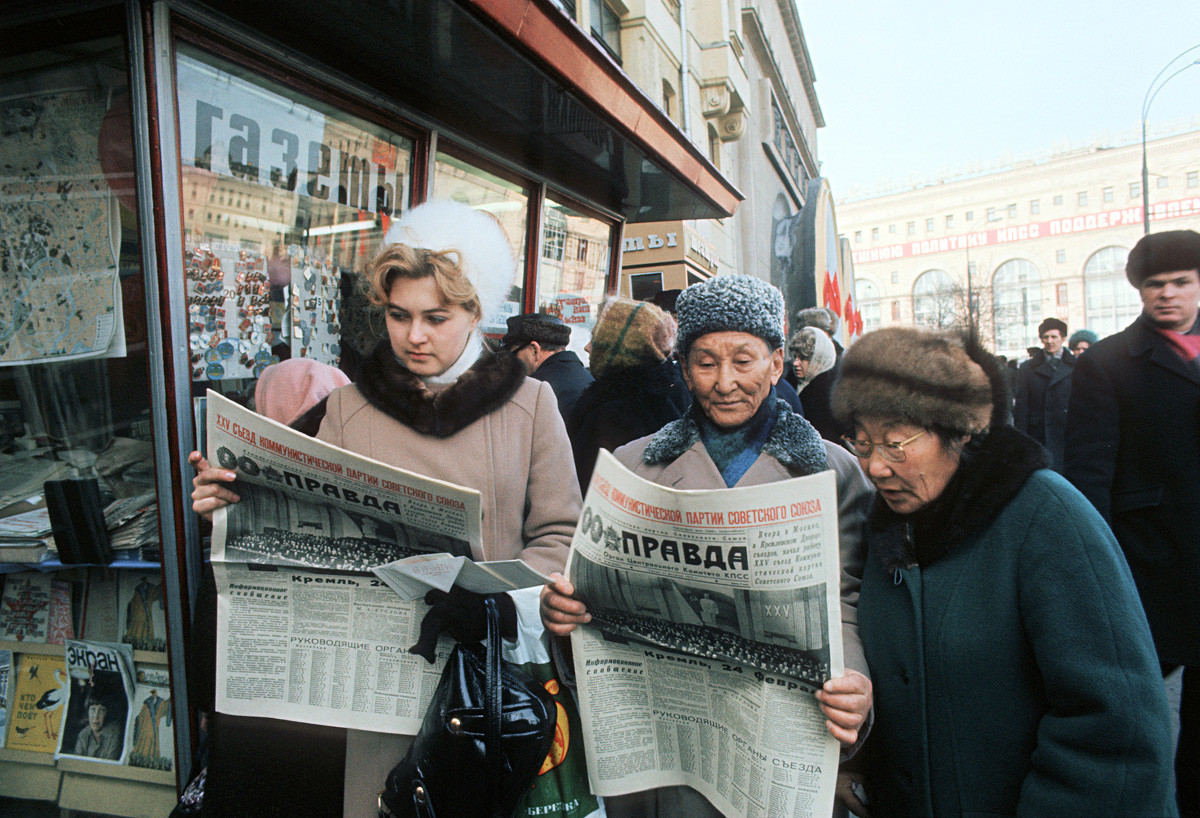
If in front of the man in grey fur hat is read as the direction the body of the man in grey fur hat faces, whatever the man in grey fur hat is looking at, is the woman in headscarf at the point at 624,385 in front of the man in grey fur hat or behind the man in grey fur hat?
behind

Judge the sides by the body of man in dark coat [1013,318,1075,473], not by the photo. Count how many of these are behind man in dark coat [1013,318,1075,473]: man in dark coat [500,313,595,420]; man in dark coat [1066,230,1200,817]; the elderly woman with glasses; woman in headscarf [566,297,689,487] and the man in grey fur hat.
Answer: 0

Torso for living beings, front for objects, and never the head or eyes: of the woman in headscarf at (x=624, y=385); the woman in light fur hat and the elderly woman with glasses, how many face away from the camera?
1

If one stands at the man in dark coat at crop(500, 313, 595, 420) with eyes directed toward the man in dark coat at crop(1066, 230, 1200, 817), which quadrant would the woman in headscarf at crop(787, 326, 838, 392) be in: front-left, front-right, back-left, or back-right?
front-left

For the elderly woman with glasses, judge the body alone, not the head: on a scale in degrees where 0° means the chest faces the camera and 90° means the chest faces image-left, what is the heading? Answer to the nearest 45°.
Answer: approximately 45°

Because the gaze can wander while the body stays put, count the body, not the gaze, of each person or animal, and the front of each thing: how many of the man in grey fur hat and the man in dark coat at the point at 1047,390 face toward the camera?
2

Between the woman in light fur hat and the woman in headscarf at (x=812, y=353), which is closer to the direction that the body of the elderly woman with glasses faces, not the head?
the woman in light fur hat

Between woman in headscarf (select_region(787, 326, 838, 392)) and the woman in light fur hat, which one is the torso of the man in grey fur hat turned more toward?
the woman in light fur hat

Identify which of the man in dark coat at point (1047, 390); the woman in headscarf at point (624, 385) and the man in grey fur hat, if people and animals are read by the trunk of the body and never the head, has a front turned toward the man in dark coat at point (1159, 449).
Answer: the man in dark coat at point (1047, 390)

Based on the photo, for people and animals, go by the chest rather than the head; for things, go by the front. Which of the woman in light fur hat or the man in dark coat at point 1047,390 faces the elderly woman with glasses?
the man in dark coat

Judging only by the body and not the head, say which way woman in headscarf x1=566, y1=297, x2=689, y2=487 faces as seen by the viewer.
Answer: away from the camera

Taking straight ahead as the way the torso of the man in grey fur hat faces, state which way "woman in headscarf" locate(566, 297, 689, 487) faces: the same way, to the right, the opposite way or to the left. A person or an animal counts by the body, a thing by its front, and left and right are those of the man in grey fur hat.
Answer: the opposite way

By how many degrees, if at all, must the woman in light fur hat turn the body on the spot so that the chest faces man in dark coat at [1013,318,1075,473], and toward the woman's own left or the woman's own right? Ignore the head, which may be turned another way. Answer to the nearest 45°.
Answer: approximately 180°

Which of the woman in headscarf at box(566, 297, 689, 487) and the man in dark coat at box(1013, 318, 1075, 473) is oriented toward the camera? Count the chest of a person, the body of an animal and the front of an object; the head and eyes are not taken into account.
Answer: the man in dark coat

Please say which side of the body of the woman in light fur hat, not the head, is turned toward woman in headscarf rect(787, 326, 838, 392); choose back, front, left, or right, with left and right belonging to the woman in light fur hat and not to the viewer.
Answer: back

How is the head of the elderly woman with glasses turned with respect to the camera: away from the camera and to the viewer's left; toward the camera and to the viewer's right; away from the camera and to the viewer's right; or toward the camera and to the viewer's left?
toward the camera and to the viewer's left

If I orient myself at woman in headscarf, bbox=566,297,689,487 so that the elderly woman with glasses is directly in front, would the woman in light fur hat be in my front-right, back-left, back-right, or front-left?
front-right

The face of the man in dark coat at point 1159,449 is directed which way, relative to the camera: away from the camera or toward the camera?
toward the camera

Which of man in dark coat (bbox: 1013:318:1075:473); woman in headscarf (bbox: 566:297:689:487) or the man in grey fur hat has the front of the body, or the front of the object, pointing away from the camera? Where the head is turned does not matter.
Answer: the woman in headscarf

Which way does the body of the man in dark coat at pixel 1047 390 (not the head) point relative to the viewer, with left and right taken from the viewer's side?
facing the viewer

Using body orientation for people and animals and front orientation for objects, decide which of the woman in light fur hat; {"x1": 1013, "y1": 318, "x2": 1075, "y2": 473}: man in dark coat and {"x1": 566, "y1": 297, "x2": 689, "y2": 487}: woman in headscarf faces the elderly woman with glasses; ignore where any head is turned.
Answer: the man in dark coat

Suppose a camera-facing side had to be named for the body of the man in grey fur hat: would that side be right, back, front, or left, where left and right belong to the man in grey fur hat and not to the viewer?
front
